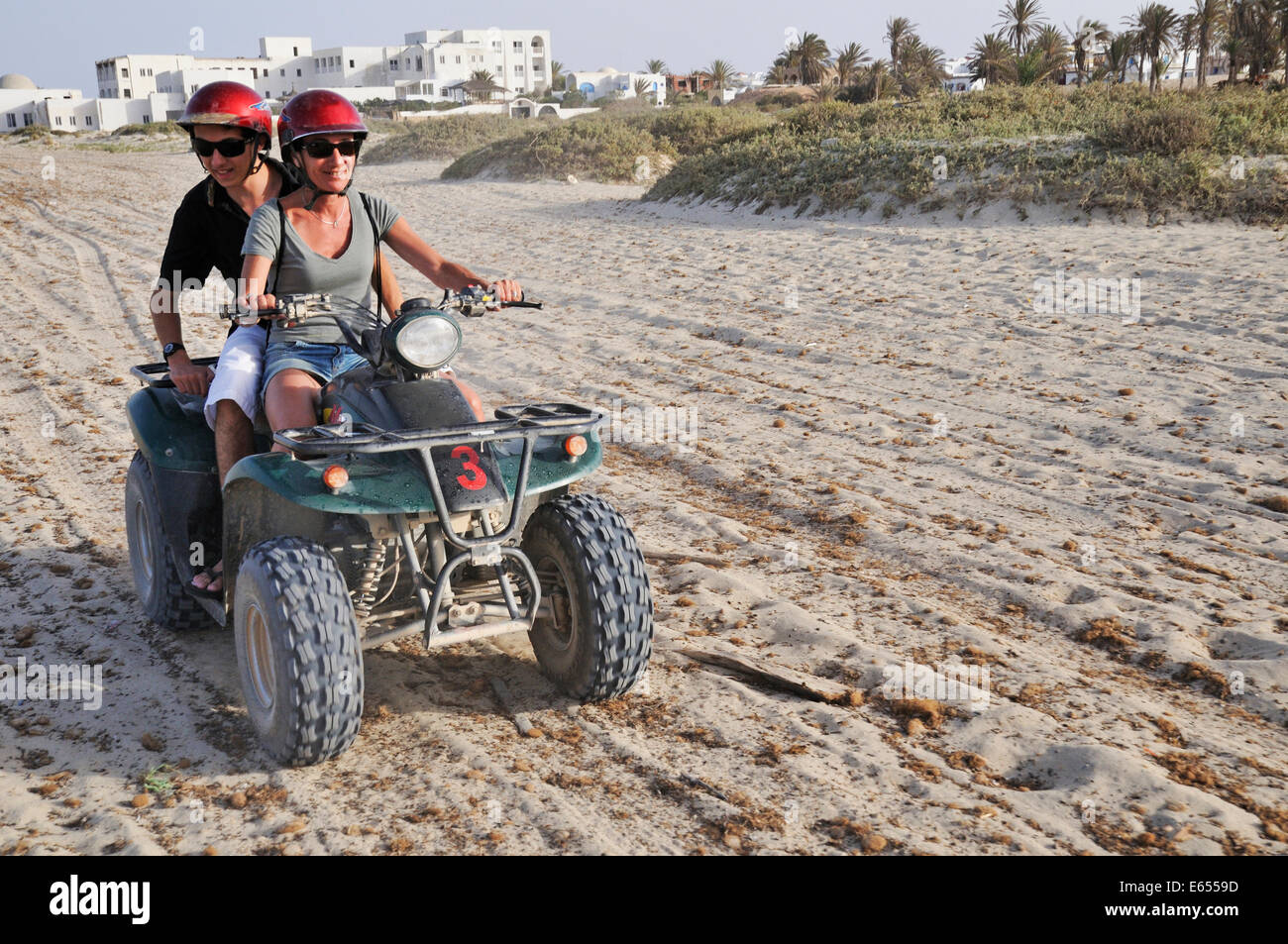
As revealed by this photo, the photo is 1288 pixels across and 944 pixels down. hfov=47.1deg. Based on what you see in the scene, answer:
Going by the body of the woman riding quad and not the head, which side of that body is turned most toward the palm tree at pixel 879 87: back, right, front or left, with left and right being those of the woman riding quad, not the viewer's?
left

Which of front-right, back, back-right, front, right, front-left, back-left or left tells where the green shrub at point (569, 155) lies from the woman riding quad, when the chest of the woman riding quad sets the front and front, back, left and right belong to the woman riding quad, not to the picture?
back-left

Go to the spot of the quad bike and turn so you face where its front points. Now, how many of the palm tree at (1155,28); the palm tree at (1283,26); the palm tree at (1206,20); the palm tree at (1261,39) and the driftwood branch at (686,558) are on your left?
5

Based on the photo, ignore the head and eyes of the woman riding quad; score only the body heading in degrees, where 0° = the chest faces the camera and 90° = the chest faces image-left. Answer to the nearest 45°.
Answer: approximately 315°

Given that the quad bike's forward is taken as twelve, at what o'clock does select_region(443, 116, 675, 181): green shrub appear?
The green shrub is roughly at 8 o'clock from the quad bike.

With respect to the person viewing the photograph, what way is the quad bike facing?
facing the viewer and to the right of the viewer

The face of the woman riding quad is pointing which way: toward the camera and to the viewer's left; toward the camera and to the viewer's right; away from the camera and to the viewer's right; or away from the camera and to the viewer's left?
toward the camera and to the viewer's right

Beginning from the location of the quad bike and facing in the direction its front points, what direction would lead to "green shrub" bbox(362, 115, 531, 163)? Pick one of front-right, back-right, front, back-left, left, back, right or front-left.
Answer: back-left

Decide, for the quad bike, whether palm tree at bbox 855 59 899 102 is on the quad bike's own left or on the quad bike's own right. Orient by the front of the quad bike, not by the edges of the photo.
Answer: on the quad bike's own left
